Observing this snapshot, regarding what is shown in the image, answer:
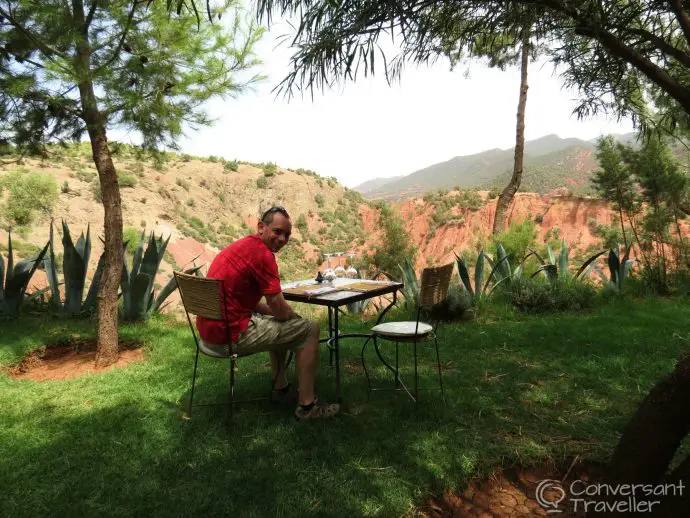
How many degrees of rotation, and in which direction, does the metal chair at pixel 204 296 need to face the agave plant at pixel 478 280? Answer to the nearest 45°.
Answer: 0° — it already faces it

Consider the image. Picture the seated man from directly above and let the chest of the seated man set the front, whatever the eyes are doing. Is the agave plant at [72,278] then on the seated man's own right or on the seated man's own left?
on the seated man's own left

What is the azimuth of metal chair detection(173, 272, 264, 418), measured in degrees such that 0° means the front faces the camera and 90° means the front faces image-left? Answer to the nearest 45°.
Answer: approximately 225°

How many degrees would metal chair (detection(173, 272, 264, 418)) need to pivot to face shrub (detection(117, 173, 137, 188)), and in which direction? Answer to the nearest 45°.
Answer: approximately 45° to its left

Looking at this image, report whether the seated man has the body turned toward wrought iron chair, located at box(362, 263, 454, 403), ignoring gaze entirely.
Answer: yes

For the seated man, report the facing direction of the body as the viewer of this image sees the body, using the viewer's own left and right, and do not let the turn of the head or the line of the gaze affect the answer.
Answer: facing to the right of the viewer
